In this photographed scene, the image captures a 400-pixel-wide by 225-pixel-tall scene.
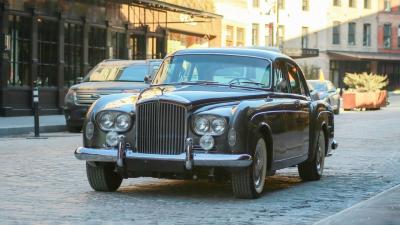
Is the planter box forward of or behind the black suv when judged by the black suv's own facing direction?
behind

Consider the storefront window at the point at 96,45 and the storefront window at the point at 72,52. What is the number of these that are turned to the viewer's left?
0

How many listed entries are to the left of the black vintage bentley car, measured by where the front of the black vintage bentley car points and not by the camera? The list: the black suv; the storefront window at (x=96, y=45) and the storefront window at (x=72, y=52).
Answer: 0

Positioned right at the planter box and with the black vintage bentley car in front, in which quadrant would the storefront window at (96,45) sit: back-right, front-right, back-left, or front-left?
front-right

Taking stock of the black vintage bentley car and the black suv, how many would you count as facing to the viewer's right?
0

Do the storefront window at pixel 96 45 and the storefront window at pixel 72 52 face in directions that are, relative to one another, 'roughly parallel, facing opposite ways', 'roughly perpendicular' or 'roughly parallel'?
roughly parallel

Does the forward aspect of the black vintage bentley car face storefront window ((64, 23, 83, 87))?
no

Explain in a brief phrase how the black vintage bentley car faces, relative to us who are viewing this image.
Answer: facing the viewer and to the left of the viewer

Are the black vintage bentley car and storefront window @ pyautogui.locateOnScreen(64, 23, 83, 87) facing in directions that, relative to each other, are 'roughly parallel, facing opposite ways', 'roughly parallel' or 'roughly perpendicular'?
roughly perpendicular

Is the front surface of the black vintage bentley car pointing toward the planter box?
no

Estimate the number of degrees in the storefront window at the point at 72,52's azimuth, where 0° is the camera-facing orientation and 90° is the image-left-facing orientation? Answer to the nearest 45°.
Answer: approximately 315°

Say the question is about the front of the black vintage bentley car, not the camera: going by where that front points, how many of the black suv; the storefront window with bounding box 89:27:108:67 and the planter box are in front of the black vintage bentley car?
0

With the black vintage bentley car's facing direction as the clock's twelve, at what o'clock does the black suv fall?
The black suv is roughly at 4 o'clock from the black vintage bentley car.

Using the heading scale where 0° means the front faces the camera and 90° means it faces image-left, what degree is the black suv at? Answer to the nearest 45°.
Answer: approximately 45°

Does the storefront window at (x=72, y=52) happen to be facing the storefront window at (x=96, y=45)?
no

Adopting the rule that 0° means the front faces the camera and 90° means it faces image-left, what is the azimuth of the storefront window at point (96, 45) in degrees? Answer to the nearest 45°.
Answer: approximately 315°

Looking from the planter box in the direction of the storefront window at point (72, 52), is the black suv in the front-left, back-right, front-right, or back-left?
front-left

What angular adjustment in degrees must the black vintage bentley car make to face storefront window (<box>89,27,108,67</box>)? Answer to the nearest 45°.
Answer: approximately 135° to its right

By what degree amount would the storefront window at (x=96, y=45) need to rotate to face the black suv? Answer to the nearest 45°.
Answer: approximately 45° to its right
